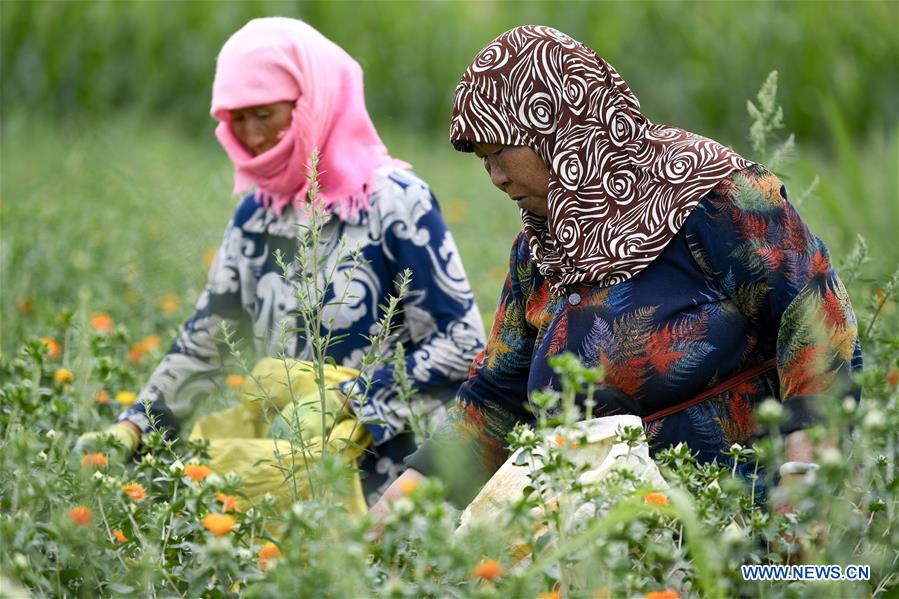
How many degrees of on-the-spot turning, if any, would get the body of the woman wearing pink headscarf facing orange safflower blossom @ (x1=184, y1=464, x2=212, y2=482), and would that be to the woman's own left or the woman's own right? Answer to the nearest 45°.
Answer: approximately 45° to the woman's own left

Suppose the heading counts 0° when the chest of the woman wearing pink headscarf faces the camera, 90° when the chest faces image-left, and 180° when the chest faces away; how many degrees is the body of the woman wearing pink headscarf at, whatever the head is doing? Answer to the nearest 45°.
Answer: approximately 45°

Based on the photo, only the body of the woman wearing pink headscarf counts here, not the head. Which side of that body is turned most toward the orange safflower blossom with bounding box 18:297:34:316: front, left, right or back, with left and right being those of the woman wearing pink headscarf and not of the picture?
right

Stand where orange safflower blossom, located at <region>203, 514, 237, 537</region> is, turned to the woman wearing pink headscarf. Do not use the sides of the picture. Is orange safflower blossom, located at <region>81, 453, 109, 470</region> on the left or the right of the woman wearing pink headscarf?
left

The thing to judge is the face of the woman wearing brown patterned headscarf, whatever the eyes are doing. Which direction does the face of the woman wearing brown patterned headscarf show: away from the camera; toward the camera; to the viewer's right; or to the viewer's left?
to the viewer's left

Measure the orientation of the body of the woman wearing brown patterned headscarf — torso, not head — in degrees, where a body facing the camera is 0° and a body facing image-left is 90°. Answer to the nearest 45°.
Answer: approximately 45°

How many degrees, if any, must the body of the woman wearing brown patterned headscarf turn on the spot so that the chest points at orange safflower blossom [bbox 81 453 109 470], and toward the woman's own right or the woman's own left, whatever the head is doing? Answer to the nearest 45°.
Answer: approximately 45° to the woman's own right
